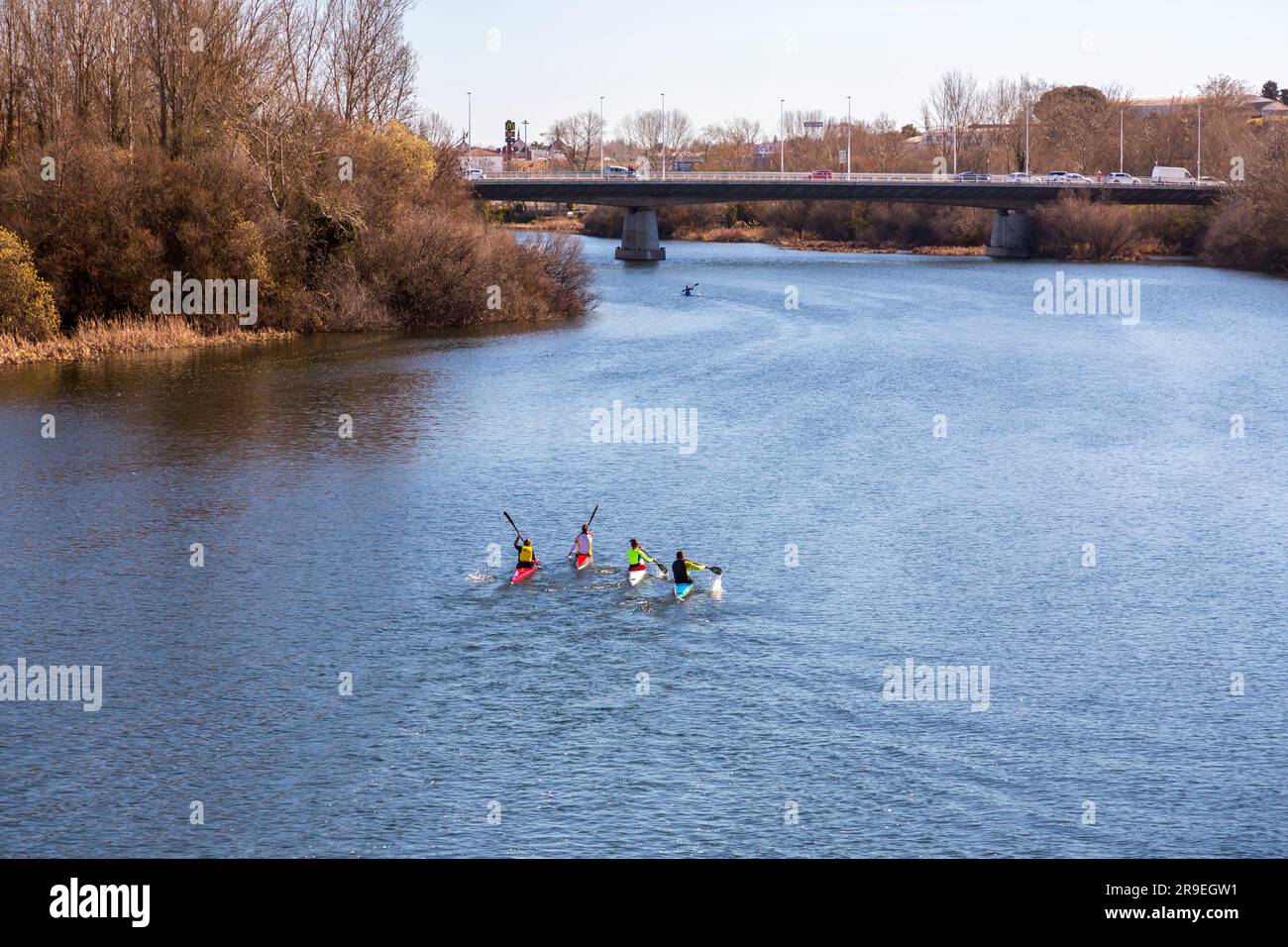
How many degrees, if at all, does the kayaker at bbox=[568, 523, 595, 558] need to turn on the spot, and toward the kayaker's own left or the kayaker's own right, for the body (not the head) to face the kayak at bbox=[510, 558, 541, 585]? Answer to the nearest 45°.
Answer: approximately 135° to the kayaker's own left

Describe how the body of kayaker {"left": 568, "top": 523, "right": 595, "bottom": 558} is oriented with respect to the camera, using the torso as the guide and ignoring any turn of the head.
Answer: away from the camera

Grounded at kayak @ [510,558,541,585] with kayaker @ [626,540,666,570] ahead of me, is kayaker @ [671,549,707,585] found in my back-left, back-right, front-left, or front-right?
front-right

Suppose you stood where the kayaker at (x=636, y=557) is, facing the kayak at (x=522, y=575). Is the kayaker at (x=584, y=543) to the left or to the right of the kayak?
right

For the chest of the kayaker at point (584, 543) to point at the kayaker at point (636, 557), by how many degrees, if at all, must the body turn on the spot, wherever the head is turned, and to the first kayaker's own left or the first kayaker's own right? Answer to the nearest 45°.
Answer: approximately 135° to the first kayaker's own right

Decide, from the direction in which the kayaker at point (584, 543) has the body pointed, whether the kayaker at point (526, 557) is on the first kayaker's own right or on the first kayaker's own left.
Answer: on the first kayaker's own left

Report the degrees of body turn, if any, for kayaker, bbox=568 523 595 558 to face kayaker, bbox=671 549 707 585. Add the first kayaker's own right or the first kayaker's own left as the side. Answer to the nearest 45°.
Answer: approximately 135° to the first kayaker's own right

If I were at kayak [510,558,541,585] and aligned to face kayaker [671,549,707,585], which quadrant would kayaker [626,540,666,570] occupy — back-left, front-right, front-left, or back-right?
front-left

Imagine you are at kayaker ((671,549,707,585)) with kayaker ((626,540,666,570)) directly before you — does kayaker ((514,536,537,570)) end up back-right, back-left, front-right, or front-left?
front-left
